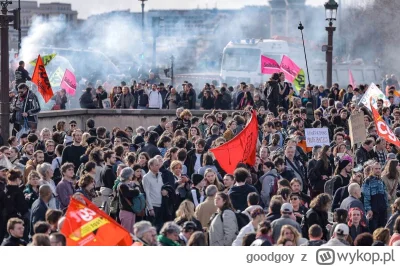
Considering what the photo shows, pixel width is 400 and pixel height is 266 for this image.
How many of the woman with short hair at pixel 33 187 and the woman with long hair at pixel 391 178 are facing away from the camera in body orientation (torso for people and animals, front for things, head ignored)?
1

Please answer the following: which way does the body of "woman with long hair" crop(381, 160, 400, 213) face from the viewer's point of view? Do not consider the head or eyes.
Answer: away from the camera

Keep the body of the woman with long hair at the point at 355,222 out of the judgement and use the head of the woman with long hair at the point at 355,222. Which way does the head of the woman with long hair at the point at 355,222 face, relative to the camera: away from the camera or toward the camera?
toward the camera

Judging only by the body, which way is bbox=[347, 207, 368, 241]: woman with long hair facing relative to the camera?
toward the camera

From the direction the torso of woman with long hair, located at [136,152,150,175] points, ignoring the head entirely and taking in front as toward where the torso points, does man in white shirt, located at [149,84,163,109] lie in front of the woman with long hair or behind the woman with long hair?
behind

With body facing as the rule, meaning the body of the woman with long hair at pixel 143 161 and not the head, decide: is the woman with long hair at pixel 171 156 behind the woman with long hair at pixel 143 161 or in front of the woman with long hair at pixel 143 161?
behind

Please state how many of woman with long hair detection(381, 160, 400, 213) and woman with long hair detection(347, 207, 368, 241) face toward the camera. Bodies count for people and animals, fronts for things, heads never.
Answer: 1

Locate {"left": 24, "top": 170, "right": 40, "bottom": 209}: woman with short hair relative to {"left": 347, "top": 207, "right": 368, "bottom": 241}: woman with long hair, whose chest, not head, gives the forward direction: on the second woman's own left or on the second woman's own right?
on the second woman's own right

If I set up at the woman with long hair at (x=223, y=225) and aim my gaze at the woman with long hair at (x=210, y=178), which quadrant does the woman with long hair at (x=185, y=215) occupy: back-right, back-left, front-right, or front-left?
front-left

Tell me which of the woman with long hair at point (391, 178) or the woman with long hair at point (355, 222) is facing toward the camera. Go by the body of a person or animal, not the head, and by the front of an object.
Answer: the woman with long hair at point (355, 222)

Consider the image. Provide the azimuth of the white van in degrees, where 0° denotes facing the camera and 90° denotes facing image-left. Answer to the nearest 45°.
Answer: approximately 45°

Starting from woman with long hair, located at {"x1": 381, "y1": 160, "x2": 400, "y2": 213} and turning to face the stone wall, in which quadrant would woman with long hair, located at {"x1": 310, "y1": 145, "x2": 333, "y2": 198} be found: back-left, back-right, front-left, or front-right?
front-left
